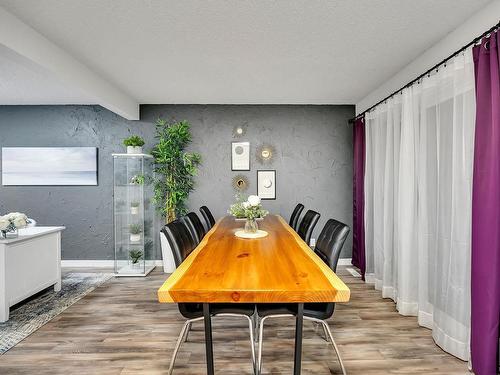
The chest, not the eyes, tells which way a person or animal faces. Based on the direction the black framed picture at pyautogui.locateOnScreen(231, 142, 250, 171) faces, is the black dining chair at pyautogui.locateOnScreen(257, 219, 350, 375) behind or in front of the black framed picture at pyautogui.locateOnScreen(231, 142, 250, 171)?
in front

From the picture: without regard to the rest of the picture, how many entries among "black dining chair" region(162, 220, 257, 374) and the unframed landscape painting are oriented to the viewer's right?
1

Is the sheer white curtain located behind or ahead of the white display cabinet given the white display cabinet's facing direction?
ahead

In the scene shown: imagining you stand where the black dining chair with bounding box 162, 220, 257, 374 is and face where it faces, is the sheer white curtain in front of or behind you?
in front

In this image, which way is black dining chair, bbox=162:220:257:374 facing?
to the viewer's right

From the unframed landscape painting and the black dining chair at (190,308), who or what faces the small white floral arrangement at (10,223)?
the unframed landscape painting

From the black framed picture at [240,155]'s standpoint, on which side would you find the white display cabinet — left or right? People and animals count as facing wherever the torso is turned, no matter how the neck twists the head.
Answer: on its right

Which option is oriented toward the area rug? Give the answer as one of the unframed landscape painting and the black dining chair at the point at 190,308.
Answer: the unframed landscape painting

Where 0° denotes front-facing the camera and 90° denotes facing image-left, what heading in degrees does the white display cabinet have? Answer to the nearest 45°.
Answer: approximately 0°

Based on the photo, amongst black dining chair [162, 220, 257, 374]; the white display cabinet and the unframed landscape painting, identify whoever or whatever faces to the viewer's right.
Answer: the black dining chair
